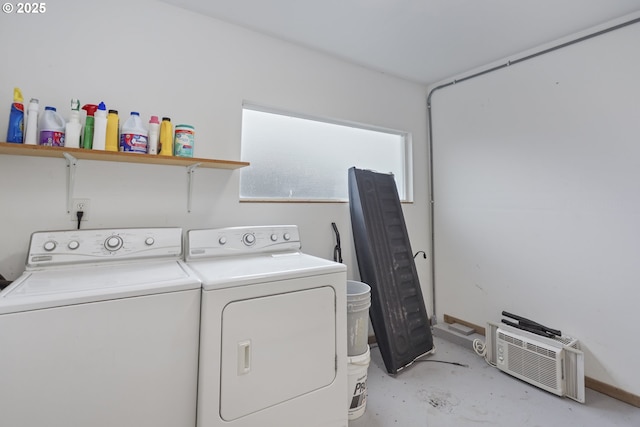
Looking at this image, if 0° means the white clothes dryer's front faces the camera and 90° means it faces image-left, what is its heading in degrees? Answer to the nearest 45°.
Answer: approximately 315°

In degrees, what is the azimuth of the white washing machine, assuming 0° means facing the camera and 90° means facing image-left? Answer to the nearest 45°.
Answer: approximately 0°

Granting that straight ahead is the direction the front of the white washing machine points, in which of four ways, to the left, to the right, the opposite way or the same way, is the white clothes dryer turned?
the same way

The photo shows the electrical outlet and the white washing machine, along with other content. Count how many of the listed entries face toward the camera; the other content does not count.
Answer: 2

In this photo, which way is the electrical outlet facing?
toward the camera

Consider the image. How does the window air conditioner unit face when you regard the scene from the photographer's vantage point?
facing the viewer and to the left of the viewer

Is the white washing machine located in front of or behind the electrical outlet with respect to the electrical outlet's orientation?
in front

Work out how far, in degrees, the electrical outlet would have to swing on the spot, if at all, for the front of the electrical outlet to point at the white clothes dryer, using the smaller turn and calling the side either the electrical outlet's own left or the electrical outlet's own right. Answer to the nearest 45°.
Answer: approximately 45° to the electrical outlet's own left

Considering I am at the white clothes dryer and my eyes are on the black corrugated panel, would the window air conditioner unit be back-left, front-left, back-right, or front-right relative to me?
front-right
